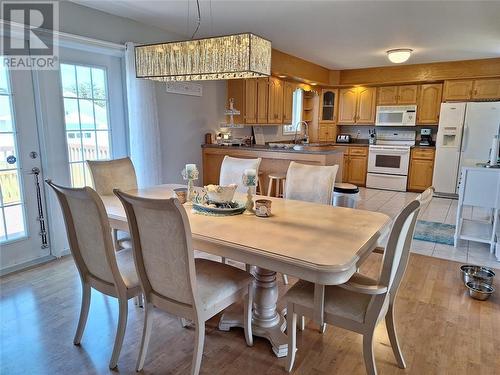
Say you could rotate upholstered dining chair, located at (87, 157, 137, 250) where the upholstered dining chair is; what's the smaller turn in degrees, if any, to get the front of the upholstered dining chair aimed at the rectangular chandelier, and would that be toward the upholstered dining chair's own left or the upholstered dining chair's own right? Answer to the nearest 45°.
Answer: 0° — it already faces it

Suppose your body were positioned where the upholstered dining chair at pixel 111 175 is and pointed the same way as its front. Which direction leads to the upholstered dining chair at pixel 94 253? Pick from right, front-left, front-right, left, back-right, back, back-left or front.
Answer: front-right

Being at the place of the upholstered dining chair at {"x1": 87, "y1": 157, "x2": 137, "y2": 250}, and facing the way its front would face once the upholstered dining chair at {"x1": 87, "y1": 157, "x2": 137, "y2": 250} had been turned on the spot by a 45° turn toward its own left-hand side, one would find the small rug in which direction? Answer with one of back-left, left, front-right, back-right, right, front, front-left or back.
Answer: front

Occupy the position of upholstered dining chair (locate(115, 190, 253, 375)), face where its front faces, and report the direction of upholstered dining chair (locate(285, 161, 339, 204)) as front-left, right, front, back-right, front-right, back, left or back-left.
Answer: front

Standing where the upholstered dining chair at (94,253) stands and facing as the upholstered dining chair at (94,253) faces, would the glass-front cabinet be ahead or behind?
ahead

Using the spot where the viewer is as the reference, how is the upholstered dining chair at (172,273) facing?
facing away from the viewer and to the right of the viewer

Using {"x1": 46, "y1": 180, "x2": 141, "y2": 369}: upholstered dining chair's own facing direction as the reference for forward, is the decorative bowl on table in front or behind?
in front

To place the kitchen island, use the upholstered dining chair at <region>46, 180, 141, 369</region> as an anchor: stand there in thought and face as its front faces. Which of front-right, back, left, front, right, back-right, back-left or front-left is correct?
front

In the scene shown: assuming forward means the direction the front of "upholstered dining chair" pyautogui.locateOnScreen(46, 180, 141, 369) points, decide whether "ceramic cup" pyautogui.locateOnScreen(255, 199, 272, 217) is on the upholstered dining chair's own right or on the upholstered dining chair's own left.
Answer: on the upholstered dining chair's own right

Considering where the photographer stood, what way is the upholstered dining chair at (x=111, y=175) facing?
facing the viewer and to the right of the viewer

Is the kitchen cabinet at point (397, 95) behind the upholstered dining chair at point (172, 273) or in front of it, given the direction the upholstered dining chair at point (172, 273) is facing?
in front

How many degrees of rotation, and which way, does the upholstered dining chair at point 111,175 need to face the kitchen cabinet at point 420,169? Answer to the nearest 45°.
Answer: approximately 45° to its left

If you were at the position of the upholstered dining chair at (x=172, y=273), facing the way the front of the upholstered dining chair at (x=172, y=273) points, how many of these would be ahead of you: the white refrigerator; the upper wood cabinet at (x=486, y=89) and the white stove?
3

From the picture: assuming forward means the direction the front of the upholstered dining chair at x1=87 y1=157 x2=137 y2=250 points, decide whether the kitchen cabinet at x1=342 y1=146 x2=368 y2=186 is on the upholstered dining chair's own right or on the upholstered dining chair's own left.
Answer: on the upholstered dining chair's own left

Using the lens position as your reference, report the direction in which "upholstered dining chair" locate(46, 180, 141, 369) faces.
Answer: facing away from the viewer and to the right of the viewer

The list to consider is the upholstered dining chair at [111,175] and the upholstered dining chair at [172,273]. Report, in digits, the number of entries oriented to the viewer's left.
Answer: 0

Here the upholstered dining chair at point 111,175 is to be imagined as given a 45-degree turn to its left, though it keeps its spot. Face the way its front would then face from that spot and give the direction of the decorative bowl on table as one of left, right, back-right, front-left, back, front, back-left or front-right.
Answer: front-right
